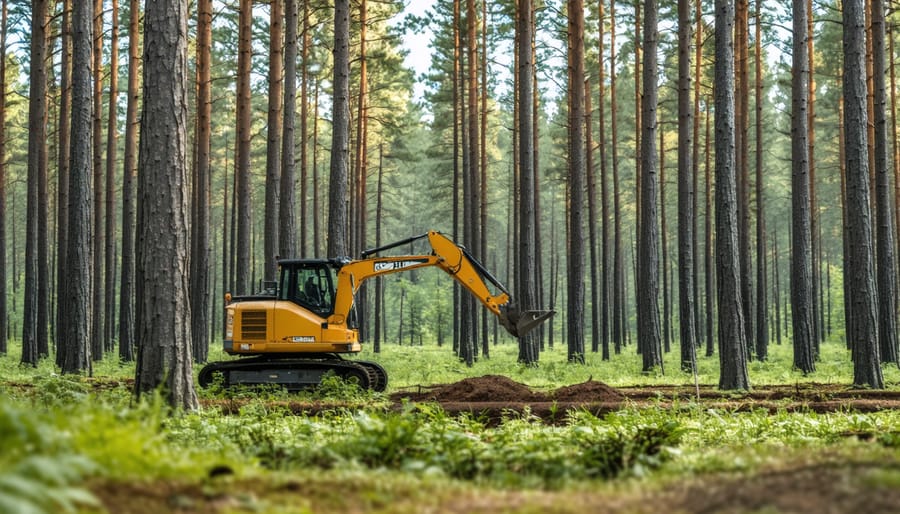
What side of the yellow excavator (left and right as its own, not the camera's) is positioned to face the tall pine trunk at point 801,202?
front

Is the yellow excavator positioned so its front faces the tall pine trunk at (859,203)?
yes

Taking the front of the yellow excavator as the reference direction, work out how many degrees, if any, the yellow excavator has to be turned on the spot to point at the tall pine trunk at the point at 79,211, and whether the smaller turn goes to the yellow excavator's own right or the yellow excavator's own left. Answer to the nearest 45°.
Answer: approximately 135° to the yellow excavator's own left

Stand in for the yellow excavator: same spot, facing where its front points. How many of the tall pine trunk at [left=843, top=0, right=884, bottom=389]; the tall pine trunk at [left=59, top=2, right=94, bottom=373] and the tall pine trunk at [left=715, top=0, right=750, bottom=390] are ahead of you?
2

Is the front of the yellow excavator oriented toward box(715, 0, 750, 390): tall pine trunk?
yes

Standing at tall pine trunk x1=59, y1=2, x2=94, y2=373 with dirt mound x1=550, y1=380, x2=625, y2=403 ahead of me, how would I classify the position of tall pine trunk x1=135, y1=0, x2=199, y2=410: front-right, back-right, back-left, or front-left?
front-right

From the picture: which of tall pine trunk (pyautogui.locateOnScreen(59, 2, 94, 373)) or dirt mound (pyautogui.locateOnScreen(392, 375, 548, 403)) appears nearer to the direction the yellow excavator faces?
the dirt mound

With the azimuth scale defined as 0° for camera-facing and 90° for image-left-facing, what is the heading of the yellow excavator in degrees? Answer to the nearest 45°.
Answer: approximately 270°

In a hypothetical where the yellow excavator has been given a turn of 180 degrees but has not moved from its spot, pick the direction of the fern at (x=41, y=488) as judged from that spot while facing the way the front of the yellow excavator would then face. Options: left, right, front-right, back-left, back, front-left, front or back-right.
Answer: left
